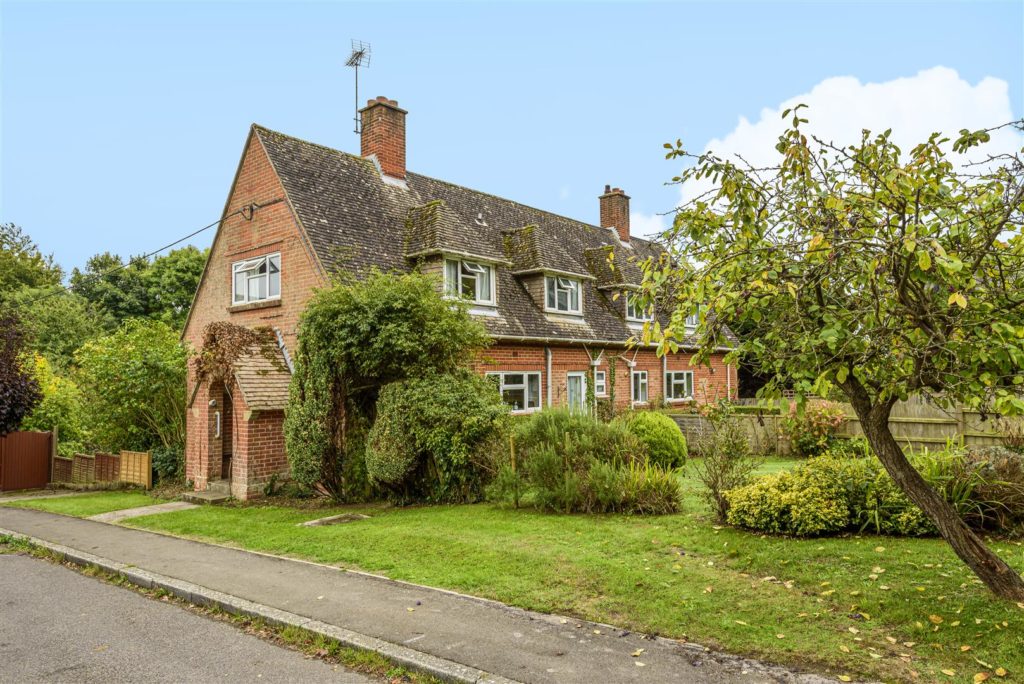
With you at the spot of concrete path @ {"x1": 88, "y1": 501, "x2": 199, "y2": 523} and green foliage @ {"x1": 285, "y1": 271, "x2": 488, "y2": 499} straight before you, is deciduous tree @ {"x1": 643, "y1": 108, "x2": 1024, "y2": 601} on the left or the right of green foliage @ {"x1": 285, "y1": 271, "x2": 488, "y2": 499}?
right

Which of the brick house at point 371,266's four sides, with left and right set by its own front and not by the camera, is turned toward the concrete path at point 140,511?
right

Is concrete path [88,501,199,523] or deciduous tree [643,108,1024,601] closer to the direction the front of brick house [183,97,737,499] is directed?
the deciduous tree

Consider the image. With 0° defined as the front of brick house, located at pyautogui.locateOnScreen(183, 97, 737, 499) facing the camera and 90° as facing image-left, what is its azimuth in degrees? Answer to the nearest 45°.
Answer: approximately 315°

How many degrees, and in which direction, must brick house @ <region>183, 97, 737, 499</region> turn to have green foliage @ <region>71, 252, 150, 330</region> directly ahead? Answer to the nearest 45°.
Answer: approximately 180°

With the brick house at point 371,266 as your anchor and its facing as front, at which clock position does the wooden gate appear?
The wooden gate is roughly at 5 o'clock from the brick house.

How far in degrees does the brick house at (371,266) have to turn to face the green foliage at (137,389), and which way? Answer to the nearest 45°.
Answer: approximately 135° to its right

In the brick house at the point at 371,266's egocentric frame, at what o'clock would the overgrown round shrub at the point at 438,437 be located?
The overgrown round shrub is roughly at 1 o'clock from the brick house.

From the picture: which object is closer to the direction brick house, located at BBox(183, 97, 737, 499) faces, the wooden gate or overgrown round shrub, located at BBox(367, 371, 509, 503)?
the overgrown round shrub

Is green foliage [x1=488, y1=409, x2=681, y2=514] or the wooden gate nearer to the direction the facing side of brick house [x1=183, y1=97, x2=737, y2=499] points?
the green foliage
